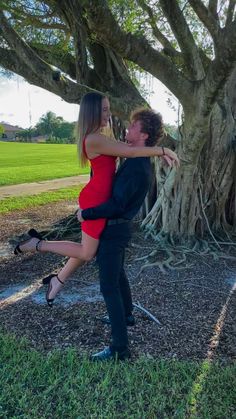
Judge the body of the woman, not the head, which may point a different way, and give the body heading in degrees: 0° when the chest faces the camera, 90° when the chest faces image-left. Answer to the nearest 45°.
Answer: approximately 270°

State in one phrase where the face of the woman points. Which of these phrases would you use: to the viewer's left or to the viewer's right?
to the viewer's right

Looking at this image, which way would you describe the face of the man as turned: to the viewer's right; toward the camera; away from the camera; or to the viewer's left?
to the viewer's left

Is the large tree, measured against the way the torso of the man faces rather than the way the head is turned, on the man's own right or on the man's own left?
on the man's own right

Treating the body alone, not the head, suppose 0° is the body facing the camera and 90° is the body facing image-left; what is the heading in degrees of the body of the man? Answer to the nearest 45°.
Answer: approximately 90°

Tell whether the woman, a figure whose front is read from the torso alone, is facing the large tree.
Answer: no
